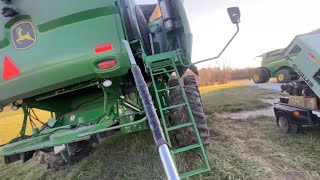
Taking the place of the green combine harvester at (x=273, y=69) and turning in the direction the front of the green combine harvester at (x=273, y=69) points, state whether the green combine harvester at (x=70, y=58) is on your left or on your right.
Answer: on your left

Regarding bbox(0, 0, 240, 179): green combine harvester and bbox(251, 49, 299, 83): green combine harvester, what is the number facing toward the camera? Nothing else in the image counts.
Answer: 0

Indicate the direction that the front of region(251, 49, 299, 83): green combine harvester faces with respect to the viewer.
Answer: facing away from the viewer and to the left of the viewer
